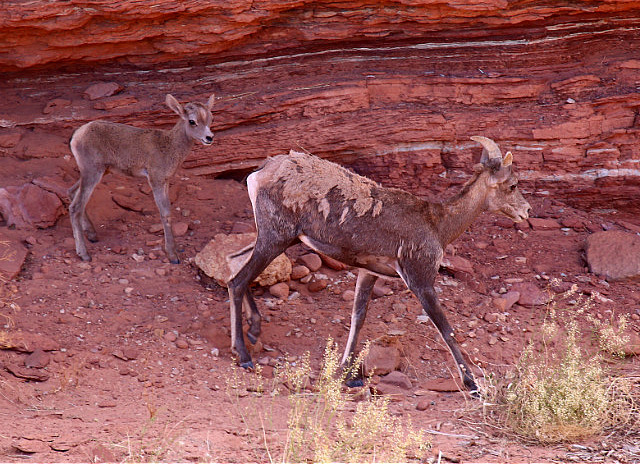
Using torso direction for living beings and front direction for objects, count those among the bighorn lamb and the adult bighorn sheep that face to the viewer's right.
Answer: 2

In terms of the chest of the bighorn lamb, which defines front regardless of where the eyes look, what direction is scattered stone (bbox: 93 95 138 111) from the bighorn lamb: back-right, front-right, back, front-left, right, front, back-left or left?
left

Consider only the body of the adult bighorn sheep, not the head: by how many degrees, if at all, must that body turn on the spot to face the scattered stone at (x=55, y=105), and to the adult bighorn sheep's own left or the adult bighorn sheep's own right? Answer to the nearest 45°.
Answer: approximately 135° to the adult bighorn sheep's own left

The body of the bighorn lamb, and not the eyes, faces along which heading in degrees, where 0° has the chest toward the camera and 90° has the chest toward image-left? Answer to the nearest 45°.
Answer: approximately 270°

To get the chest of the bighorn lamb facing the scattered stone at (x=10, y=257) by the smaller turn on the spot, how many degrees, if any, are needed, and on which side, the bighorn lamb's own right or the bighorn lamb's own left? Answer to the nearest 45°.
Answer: approximately 135° to the bighorn lamb's own right

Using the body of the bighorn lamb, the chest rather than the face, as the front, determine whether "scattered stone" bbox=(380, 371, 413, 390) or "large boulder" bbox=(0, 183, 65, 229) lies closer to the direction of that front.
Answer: the scattered stone

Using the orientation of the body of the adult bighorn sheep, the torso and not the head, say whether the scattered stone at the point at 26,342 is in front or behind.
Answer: behind

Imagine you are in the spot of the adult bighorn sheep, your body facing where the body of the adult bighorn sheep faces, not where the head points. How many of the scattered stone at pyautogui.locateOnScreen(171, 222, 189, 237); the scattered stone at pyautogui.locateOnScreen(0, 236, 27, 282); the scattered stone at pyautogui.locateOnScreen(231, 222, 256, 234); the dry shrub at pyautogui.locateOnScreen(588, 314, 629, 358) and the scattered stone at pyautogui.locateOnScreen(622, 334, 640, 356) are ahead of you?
2

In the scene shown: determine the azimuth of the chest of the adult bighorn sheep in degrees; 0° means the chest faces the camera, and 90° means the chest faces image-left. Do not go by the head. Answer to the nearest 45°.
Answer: approximately 270°

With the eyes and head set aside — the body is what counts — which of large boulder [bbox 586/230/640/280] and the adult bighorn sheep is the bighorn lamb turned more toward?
the large boulder

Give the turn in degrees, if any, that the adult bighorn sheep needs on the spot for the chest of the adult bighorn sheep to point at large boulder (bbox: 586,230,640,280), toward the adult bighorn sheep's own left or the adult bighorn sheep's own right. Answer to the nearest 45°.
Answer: approximately 45° to the adult bighorn sheep's own left

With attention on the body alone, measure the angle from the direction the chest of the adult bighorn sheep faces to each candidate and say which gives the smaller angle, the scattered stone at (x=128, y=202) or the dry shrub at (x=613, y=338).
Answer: the dry shrub

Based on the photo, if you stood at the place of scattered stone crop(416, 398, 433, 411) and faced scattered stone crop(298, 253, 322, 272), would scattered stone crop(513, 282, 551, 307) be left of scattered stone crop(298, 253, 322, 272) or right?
right
